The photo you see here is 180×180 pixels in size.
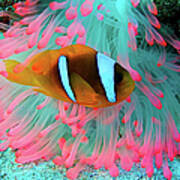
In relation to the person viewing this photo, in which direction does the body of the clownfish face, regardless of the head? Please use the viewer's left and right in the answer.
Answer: facing to the right of the viewer
